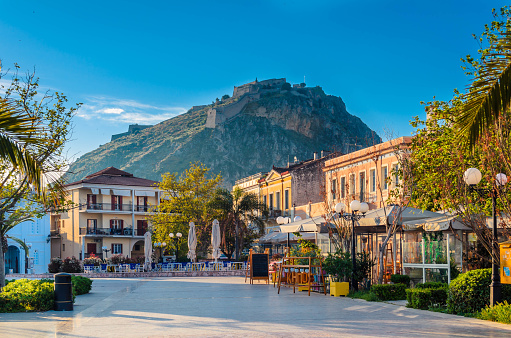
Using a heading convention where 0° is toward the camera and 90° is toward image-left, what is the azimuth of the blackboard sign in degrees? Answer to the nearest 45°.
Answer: approximately 0°

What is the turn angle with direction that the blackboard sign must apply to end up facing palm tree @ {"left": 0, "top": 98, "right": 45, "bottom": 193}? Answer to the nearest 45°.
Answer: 0° — it already faces it

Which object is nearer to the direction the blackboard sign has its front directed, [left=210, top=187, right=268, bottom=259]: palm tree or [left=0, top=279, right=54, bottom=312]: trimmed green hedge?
the trimmed green hedge

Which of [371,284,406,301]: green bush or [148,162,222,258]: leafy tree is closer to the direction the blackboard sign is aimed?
the green bush

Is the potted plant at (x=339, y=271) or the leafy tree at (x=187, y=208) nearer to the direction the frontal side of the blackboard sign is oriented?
the potted plant

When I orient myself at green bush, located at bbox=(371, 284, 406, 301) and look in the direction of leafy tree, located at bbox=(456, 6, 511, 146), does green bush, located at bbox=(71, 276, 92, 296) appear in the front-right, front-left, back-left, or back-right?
back-right

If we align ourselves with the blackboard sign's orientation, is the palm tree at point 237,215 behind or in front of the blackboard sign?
behind

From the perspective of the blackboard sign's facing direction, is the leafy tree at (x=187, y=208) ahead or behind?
behind
